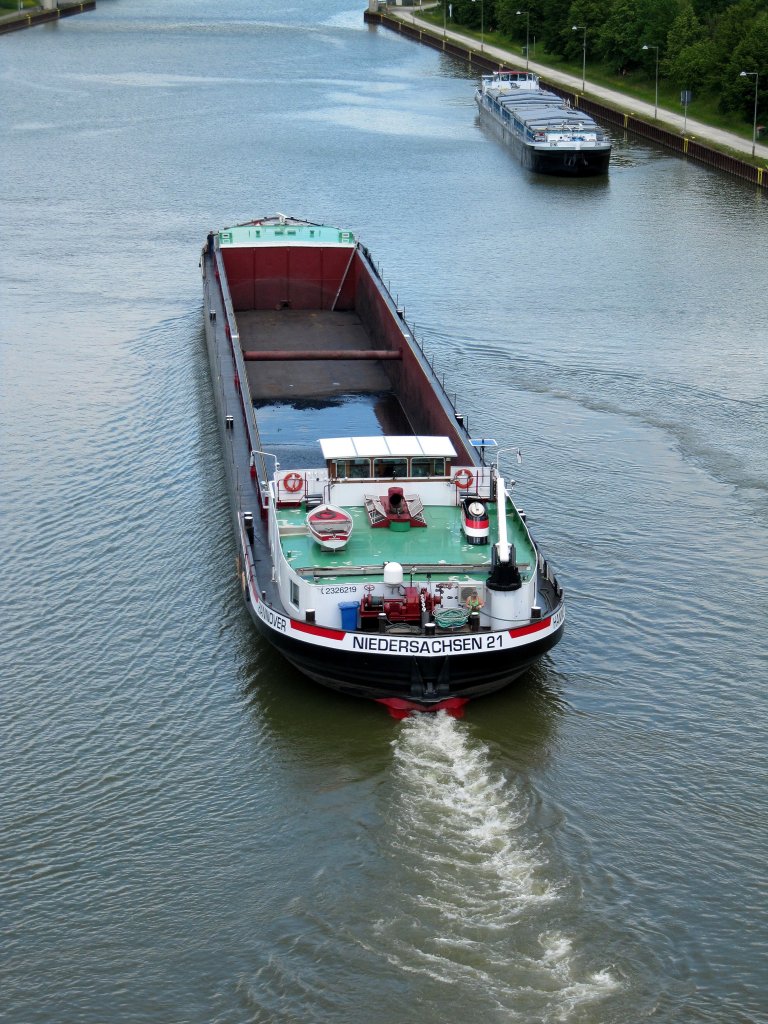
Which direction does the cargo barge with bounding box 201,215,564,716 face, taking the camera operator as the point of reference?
facing away from the viewer
